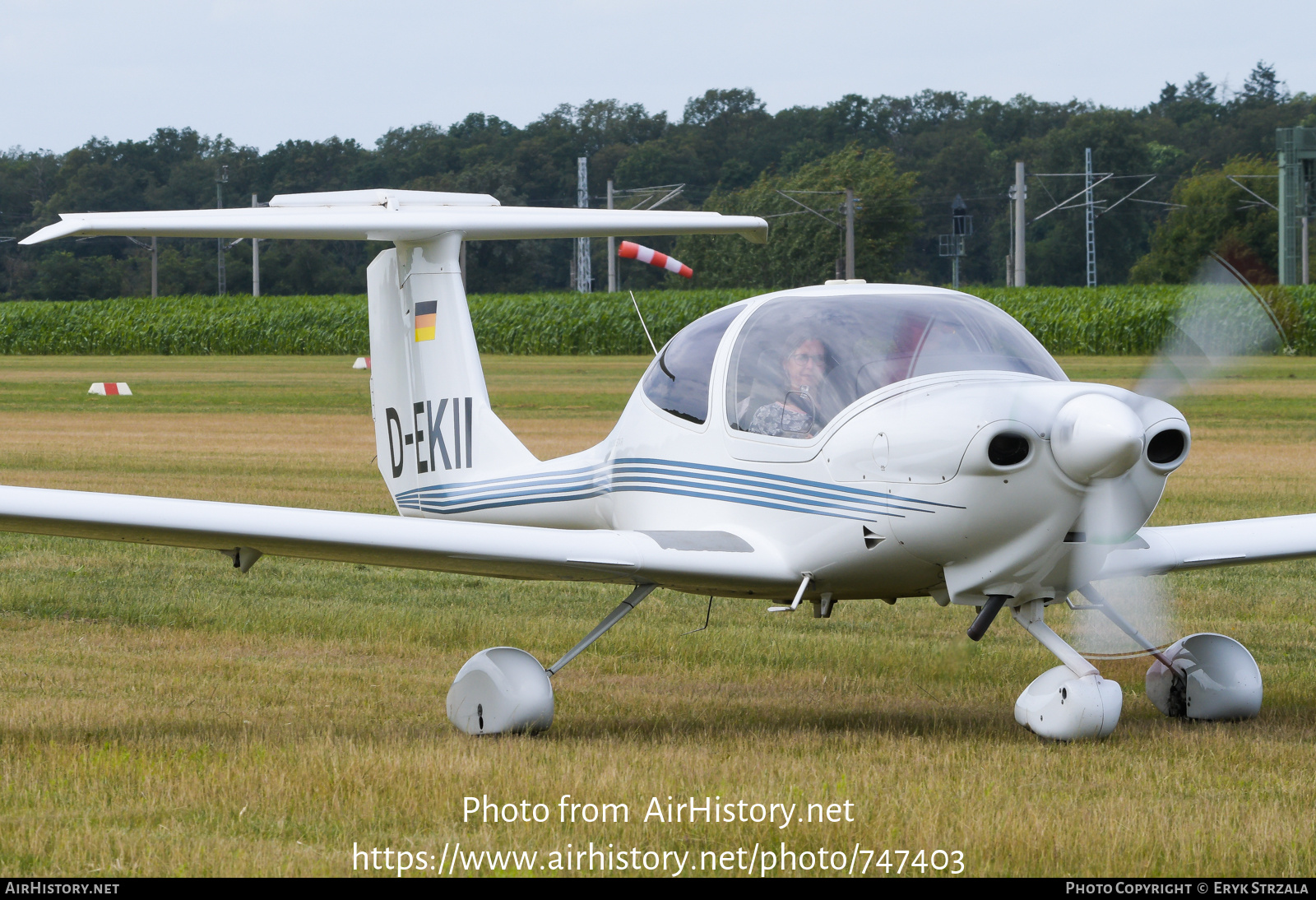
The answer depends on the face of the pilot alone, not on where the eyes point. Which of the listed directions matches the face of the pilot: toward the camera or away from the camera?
toward the camera

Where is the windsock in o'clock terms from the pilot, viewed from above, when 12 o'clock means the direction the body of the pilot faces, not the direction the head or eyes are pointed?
The windsock is roughly at 7 o'clock from the pilot.

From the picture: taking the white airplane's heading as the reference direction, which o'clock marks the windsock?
The windsock is roughly at 7 o'clock from the white airplane.

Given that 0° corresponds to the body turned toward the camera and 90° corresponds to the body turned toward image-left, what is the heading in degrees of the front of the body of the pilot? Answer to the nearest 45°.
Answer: approximately 315°

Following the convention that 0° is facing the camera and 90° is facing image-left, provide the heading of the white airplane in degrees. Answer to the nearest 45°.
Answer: approximately 315°
